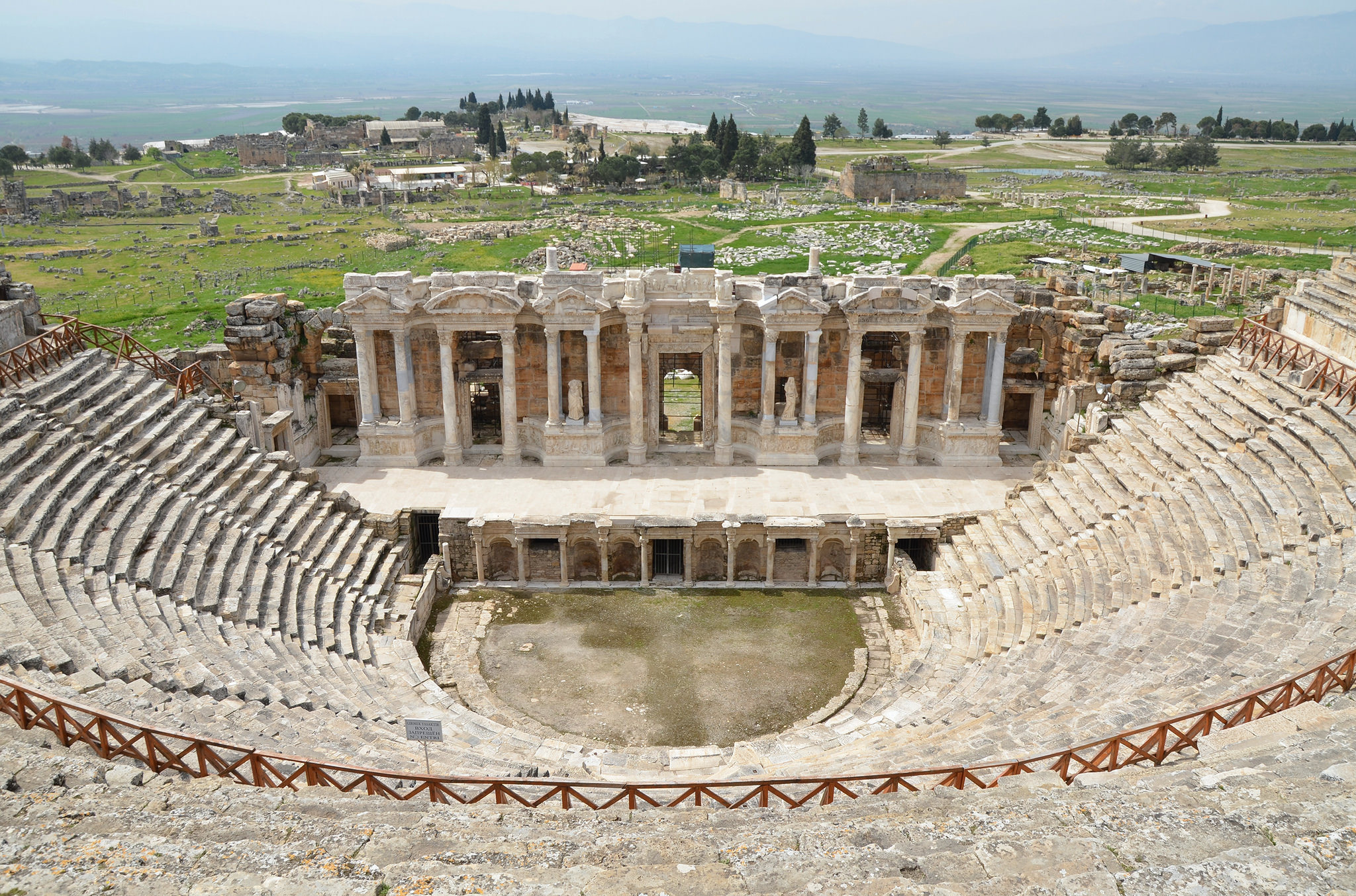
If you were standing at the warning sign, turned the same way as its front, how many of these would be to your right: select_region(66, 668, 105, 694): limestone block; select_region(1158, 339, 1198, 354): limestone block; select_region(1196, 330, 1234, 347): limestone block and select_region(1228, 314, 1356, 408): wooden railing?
1

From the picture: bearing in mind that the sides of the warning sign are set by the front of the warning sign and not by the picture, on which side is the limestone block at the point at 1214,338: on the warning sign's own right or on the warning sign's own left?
on the warning sign's own left

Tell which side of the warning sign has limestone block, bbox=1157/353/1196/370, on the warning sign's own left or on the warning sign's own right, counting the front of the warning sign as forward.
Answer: on the warning sign's own left

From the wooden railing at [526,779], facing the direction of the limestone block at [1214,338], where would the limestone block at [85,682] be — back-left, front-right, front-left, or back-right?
back-left

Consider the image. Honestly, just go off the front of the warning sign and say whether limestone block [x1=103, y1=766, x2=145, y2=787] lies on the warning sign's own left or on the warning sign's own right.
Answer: on the warning sign's own right

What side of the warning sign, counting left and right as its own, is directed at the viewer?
front

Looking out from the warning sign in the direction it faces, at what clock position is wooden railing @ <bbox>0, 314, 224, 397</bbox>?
The wooden railing is roughly at 5 o'clock from the warning sign.

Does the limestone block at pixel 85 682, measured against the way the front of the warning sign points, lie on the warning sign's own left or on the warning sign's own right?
on the warning sign's own right

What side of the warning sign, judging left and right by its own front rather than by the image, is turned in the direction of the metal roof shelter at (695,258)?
back

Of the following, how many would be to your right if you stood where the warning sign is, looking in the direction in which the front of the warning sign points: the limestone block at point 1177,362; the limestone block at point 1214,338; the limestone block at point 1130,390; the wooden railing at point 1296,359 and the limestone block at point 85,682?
1

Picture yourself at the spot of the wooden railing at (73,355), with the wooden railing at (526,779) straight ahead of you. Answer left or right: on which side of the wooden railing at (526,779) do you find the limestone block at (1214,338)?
left
